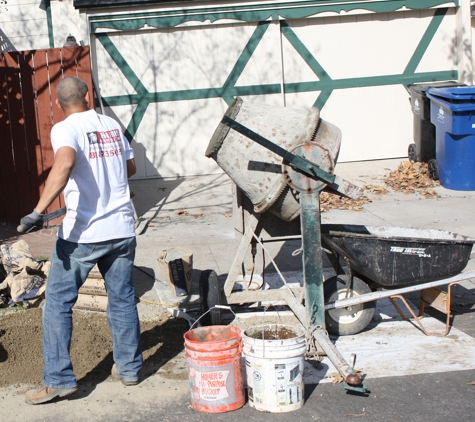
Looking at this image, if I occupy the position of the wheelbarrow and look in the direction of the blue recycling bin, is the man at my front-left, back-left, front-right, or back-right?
back-left

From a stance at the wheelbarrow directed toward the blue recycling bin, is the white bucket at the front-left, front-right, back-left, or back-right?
back-left

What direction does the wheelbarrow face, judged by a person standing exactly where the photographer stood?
facing to the left of the viewer

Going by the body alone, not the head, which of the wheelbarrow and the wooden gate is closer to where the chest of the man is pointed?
the wooden gate

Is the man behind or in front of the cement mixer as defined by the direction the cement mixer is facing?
in front

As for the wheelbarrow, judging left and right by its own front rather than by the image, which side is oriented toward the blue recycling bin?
right

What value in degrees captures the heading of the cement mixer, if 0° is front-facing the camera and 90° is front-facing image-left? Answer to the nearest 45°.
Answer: approximately 90°

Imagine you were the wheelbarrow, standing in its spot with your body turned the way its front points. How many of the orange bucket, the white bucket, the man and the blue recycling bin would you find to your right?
1

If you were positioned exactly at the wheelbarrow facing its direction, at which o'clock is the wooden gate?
The wooden gate is roughly at 1 o'clock from the wheelbarrow.

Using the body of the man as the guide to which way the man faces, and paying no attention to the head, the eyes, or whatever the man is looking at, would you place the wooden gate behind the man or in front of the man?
in front

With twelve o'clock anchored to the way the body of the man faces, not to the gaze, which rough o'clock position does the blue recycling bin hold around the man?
The blue recycling bin is roughly at 3 o'clock from the man.

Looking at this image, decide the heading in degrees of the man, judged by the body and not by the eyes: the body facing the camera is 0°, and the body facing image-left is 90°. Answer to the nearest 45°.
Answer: approximately 135°

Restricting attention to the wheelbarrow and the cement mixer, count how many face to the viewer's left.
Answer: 2
